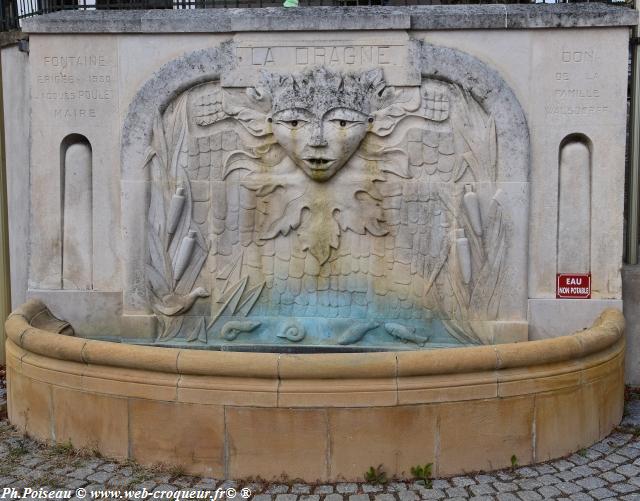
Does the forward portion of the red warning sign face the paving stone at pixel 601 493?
yes

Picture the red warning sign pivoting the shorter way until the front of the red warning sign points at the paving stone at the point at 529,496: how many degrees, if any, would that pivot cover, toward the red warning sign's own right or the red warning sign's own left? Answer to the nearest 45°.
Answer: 0° — it already faces it

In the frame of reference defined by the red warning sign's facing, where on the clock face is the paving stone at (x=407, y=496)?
The paving stone is roughly at 1 o'clock from the red warning sign.

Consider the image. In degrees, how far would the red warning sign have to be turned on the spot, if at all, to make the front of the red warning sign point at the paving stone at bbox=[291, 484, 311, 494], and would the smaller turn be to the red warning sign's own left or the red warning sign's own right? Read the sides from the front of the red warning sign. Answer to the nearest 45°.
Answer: approximately 45° to the red warning sign's own right

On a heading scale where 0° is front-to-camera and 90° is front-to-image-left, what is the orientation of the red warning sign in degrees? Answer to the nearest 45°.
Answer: approximately 0°

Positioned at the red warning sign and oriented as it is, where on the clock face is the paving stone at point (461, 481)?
The paving stone is roughly at 1 o'clock from the red warning sign.
